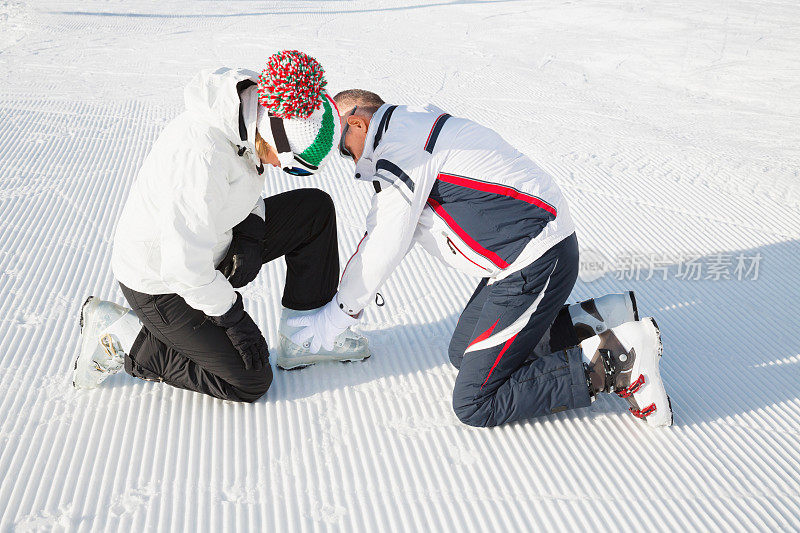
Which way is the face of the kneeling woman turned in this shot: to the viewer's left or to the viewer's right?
to the viewer's right

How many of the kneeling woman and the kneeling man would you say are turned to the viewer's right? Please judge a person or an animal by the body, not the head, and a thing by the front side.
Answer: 1

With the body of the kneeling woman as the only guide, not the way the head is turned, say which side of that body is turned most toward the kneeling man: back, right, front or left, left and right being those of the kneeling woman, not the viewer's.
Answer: front

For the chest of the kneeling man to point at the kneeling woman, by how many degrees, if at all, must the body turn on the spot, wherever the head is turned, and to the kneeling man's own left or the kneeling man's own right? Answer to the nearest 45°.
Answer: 0° — they already face them

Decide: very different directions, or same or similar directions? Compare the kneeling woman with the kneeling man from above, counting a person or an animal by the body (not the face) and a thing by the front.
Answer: very different directions

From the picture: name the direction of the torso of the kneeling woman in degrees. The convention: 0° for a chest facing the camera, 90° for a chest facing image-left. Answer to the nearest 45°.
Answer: approximately 270°

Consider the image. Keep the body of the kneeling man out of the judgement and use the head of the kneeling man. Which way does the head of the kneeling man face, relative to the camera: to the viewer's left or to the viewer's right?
to the viewer's left

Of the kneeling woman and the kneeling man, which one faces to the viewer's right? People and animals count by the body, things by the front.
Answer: the kneeling woman

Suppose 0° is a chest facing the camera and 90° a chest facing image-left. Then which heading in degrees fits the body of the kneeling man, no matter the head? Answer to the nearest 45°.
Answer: approximately 90°
